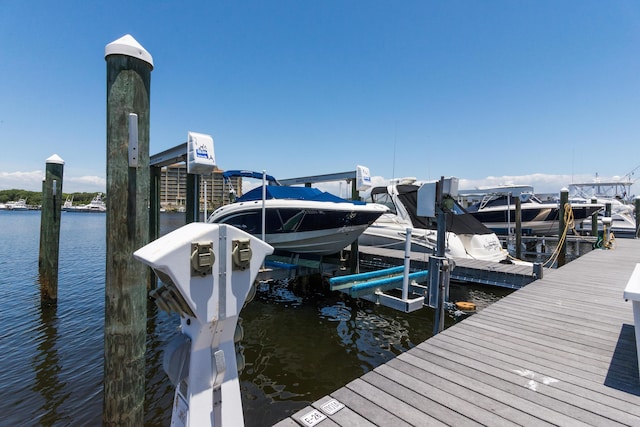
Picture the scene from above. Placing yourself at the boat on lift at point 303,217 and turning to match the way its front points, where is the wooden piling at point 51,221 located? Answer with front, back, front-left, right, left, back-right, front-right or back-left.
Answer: back-right

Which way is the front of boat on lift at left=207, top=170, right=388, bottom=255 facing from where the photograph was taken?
facing the viewer and to the right of the viewer

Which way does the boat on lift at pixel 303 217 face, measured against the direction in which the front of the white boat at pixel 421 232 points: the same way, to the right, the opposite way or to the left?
the opposite way

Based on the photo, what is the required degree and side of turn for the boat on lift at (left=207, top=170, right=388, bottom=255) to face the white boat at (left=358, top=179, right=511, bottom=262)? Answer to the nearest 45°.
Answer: approximately 90° to its left

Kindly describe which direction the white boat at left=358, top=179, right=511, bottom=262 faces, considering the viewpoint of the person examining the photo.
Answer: facing away from the viewer and to the left of the viewer

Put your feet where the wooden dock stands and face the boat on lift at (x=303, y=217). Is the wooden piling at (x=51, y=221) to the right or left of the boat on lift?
left
